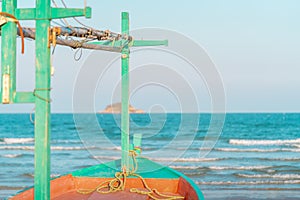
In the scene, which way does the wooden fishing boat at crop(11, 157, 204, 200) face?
away from the camera
